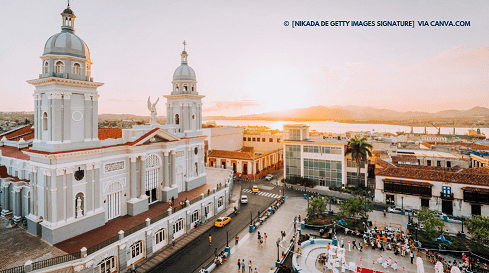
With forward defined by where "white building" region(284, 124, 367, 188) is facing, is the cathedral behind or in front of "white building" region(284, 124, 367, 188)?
in front

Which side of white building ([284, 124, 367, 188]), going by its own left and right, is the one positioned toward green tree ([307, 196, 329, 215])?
front

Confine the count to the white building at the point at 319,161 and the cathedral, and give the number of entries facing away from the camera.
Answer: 0

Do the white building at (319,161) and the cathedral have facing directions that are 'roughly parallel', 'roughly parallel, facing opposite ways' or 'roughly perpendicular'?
roughly perpendicular

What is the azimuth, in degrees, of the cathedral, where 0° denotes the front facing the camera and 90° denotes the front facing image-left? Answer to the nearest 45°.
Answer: approximately 315°

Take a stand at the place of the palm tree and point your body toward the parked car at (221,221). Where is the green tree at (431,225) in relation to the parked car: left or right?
left

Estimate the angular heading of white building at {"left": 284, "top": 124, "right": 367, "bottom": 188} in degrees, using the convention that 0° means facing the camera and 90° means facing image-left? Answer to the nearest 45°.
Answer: approximately 0°

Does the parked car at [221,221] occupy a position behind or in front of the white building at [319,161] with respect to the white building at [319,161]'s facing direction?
in front
